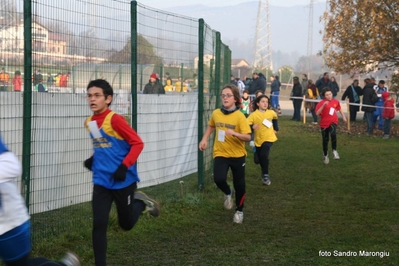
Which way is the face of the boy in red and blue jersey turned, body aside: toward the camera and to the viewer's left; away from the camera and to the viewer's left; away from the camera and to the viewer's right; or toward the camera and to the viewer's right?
toward the camera and to the viewer's left

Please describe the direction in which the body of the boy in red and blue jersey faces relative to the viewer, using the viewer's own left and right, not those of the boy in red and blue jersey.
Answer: facing the viewer and to the left of the viewer

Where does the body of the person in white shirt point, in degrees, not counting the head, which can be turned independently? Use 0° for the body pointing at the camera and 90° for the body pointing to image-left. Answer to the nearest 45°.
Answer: approximately 45°

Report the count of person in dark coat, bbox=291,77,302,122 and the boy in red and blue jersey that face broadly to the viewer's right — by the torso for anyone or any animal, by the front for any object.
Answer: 0

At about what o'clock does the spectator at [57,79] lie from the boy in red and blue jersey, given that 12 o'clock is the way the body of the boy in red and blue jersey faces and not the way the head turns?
The spectator is roughly at 4 o'clock from the boy in red and blue jersey.
